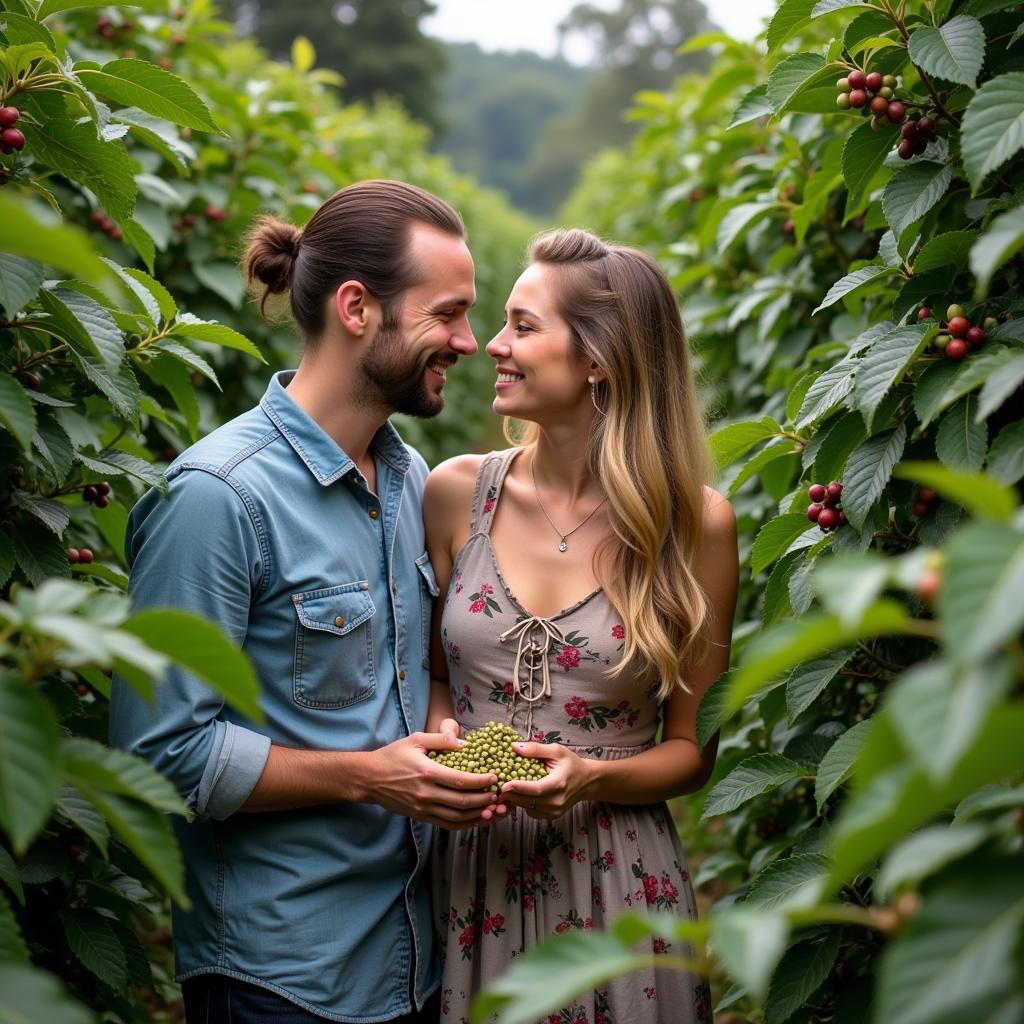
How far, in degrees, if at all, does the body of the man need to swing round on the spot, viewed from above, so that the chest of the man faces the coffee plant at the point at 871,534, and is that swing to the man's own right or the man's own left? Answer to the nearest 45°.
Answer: approximately 45° to the man's own left

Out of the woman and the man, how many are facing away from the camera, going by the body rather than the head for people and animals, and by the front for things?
0

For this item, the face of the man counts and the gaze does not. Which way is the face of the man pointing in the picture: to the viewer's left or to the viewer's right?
to the viewer's right

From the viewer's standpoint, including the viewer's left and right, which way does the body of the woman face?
facing the viewer and to the left of the viewer

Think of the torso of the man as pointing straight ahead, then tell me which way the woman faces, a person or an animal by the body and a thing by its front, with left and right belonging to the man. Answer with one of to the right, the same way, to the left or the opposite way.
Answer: to the right

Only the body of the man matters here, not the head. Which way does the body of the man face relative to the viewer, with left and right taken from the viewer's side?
facing the viewer and to the right of the viewer
